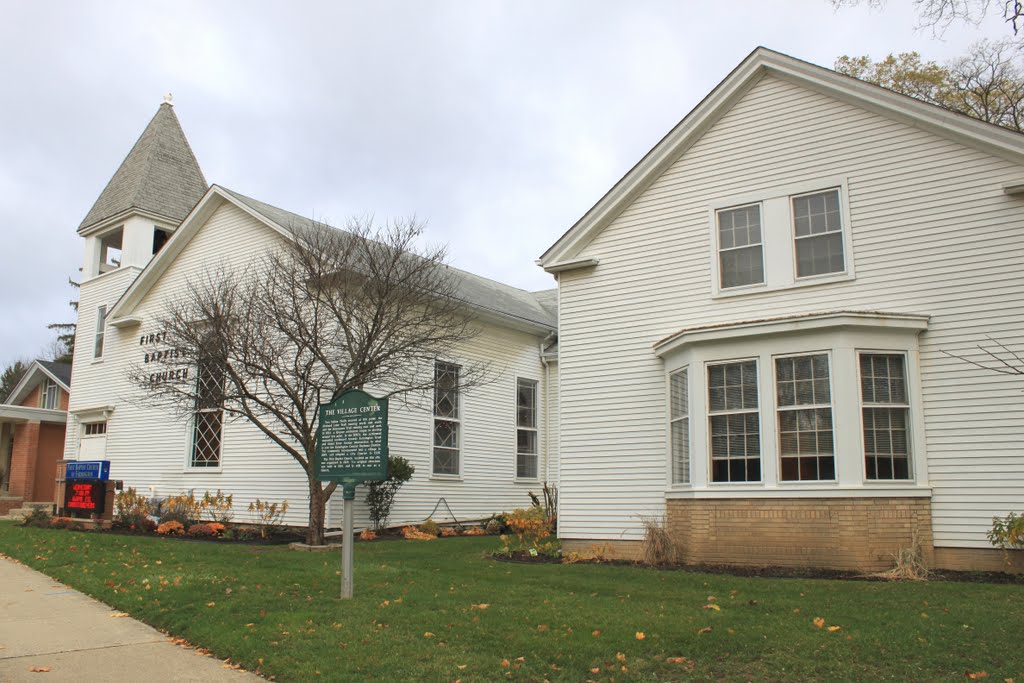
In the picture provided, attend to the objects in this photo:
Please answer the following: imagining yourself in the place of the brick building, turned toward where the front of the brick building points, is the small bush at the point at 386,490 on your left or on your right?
on your left

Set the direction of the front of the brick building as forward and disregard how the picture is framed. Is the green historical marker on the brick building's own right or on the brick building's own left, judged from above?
on the brick building's own left

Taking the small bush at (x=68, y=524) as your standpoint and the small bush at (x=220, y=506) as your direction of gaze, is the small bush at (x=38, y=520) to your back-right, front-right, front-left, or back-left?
back-left

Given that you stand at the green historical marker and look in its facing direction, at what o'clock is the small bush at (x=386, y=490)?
The small bush is roughly at 6 o'clock from the green historical marker.

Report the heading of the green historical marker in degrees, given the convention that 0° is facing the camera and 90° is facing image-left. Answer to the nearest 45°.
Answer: approximately 0°

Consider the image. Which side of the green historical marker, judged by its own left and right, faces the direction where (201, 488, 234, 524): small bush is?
back

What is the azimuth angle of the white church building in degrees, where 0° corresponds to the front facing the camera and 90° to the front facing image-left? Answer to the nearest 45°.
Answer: approximately 45°

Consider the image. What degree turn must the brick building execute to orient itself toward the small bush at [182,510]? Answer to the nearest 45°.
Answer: approximately 45° to its left

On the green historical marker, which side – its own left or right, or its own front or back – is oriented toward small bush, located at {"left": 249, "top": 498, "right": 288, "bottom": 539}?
back

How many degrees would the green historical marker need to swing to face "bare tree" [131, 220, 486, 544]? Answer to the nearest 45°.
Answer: approximately 180°

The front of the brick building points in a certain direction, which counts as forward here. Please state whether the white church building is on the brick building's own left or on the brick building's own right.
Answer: on the brick building's own left
